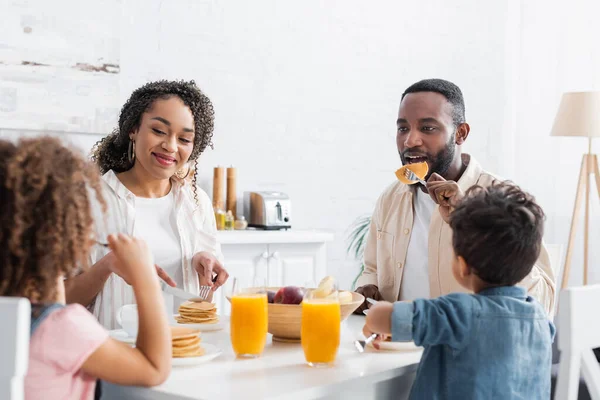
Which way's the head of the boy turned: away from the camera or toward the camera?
away from the camera

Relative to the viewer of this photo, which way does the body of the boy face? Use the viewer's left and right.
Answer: facing away from the viewer and to the left of the viewer

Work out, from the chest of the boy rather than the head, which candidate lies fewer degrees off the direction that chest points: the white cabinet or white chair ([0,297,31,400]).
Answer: the white cabinet

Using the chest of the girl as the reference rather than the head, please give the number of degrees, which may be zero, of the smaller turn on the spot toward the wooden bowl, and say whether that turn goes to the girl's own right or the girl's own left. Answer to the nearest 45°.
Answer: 0° — they already face it

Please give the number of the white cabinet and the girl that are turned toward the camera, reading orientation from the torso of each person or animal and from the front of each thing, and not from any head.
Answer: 1

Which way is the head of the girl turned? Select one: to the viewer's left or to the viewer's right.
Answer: to the viewer's right

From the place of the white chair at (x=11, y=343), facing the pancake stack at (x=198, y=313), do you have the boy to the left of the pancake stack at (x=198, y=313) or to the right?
right

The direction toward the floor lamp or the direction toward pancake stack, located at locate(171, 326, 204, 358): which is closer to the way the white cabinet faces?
the pancake stack

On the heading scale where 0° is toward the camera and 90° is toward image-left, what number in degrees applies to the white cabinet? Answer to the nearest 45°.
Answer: approximately 0°

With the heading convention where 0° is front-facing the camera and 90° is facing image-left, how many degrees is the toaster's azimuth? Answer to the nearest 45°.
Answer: approximately 315°
